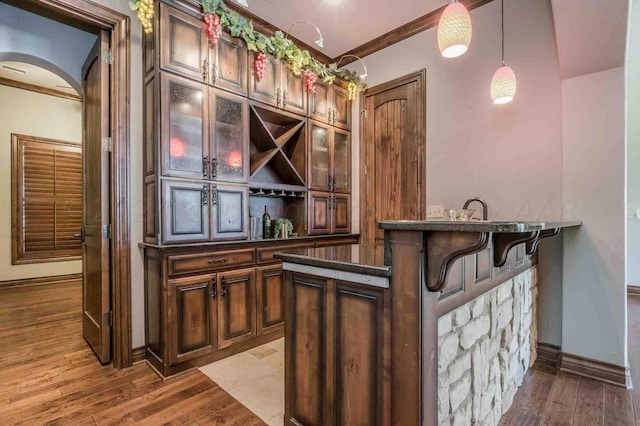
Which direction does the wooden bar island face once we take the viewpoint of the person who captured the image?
facing the viewer and to the right of the viewer

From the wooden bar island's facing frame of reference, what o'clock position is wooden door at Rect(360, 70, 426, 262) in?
The wooden door is roughly at 7 o'clock from the wooden bar island.

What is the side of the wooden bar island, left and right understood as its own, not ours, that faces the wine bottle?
back

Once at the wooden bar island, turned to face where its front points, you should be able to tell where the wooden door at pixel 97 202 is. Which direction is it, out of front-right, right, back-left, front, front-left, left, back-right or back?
back-right
